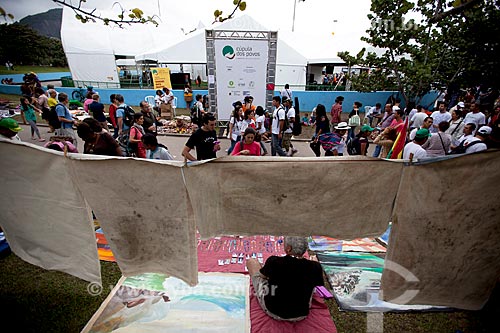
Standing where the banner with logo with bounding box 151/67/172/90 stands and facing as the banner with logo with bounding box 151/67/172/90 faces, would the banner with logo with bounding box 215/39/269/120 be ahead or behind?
ahead

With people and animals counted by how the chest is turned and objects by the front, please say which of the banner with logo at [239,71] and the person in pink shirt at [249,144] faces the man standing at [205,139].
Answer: the banner with logo

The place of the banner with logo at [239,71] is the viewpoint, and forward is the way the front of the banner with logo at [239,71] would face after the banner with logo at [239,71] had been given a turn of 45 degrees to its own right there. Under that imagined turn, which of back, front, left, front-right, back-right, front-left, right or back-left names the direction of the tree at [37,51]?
right

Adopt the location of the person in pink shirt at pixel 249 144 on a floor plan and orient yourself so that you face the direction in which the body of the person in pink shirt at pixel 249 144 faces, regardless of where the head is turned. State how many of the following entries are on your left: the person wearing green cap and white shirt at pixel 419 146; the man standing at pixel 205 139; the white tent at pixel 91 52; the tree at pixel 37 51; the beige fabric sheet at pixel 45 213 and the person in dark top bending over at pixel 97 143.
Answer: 1

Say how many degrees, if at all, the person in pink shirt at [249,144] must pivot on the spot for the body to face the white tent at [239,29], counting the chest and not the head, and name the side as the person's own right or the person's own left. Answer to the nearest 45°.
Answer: approximately 180°

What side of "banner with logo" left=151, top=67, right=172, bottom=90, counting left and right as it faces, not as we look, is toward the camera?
front

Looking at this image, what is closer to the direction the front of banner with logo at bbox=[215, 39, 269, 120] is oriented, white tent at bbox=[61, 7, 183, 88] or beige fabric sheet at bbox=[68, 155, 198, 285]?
the beige fabric sheet

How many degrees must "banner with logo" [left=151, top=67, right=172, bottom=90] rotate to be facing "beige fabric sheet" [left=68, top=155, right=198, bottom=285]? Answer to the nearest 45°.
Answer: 0° — it already faces it

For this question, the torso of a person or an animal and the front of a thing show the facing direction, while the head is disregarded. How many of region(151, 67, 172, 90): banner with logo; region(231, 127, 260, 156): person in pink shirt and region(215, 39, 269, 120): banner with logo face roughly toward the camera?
3

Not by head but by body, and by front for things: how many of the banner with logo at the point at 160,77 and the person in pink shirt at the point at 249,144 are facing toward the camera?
2

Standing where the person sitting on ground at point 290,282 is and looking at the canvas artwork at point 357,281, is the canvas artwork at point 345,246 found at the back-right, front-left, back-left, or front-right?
front-left

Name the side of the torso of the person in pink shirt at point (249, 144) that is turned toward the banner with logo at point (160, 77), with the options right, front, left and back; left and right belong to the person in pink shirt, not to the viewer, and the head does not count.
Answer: back

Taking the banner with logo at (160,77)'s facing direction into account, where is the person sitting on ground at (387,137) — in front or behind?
in front

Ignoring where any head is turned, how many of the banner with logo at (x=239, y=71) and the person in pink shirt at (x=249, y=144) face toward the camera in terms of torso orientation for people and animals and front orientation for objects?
2

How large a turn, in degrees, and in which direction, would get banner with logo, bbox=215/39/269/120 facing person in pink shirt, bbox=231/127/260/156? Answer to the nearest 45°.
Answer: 0° — it already faces them

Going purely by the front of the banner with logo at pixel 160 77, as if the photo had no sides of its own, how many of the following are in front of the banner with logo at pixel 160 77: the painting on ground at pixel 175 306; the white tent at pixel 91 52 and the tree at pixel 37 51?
1

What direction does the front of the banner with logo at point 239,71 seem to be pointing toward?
toward the camera

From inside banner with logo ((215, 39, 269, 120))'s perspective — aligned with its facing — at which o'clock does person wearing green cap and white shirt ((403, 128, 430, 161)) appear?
The person wearing green cap and white shirt is roughly at 11 o'clock from the banner with logo.
